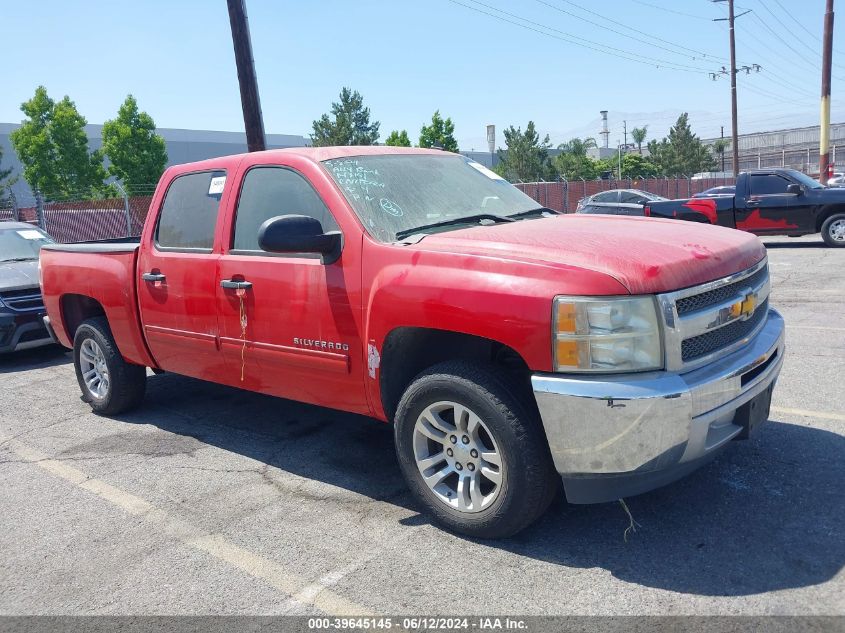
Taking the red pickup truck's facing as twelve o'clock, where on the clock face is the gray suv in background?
The gray suv in background is roughly at 6 o'clock from the red pickup truck.

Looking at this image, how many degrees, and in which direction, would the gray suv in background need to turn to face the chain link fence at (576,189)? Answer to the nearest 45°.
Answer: approximately 90° to its left

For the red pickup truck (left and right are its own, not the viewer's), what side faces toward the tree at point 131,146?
back

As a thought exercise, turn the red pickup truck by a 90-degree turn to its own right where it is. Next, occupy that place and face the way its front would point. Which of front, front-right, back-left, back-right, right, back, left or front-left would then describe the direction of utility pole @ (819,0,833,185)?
back

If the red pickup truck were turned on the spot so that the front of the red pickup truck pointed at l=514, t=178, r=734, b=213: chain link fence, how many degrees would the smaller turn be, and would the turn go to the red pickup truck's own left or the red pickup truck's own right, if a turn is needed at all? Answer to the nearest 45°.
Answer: approximately 135° to the red pickup truck's own left

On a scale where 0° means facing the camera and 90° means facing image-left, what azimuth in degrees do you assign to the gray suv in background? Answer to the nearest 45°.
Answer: approximately 315°

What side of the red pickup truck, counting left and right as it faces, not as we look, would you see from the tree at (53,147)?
back

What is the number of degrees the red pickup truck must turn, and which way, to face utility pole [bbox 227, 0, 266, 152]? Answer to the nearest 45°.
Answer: approximately 135° to its left

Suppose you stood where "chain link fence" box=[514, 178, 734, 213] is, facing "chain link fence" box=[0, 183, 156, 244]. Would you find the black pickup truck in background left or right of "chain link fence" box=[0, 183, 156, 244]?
left

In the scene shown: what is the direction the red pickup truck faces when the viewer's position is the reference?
facing the viewer and to the right of the viewer
